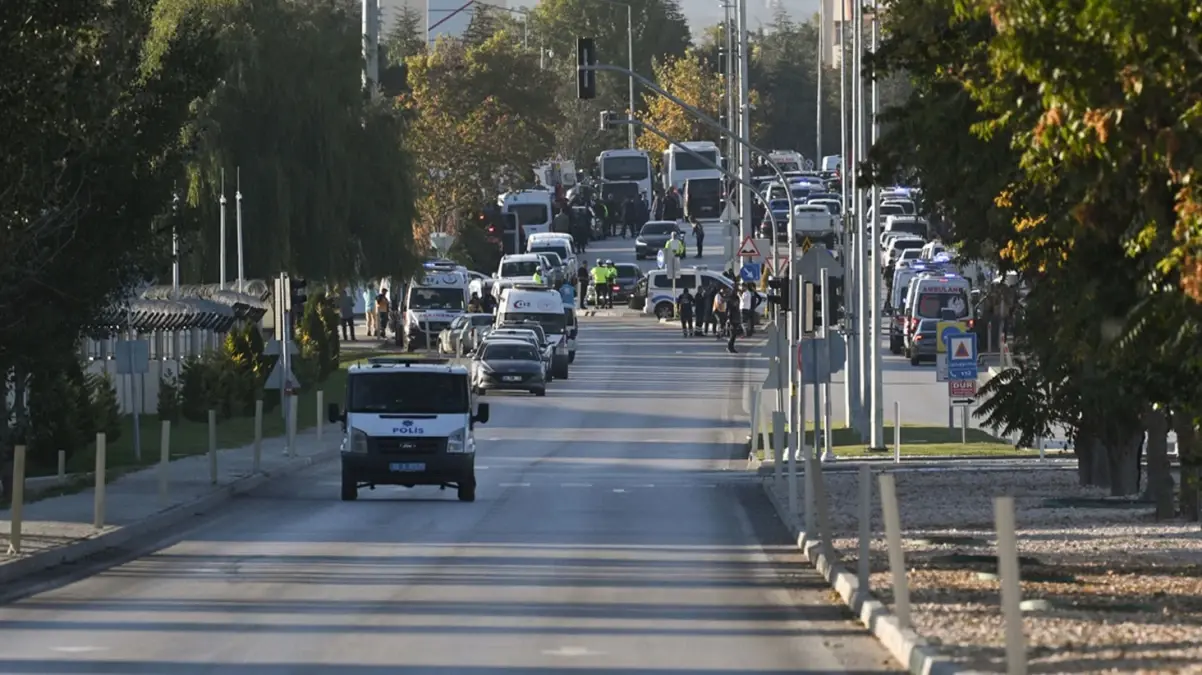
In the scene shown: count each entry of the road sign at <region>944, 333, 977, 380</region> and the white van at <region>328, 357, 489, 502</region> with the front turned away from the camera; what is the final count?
0

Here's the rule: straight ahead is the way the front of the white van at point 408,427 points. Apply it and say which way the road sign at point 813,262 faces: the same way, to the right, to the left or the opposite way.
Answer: the opposite way

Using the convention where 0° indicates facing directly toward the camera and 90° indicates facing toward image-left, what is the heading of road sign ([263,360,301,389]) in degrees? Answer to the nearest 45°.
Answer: approximately 180°

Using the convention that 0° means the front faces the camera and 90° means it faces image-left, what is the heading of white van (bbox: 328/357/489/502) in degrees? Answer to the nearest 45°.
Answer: approximately 0°

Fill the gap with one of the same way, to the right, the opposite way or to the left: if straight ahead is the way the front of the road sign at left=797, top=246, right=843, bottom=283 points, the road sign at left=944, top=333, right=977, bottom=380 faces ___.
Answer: the opposite way

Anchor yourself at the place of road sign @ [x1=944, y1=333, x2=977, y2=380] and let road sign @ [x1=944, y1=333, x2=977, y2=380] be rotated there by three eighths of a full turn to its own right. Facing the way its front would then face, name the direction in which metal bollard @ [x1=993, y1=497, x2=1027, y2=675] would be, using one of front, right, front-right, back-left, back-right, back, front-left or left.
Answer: back-left

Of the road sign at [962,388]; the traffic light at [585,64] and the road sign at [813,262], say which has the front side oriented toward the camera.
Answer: the road sign at [962,388]

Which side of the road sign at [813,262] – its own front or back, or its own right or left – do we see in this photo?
back

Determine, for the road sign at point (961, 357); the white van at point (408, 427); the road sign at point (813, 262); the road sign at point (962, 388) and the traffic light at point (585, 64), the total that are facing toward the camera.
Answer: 3

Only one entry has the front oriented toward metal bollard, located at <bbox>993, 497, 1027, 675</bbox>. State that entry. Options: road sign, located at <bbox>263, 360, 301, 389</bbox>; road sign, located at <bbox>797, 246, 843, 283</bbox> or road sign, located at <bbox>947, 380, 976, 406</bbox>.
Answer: road sign, located at <bbox>947, 380, 976, 406</bbox>

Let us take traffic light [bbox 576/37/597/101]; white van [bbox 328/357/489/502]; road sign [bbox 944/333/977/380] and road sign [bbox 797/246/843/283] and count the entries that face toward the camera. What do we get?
2

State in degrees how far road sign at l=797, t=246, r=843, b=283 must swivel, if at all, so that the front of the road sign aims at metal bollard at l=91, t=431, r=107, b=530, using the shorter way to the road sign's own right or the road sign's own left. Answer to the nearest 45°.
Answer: approximately 135° to the road sign's own left

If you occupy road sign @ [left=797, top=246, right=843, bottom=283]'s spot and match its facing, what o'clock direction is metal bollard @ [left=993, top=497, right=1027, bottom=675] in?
The metal bollard is roughly at 6 o'clock from the road sign.

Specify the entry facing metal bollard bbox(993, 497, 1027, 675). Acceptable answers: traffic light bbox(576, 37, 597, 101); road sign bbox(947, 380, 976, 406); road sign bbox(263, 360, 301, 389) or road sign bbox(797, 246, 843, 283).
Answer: road sign bbox(947, 380, 976, 406)
